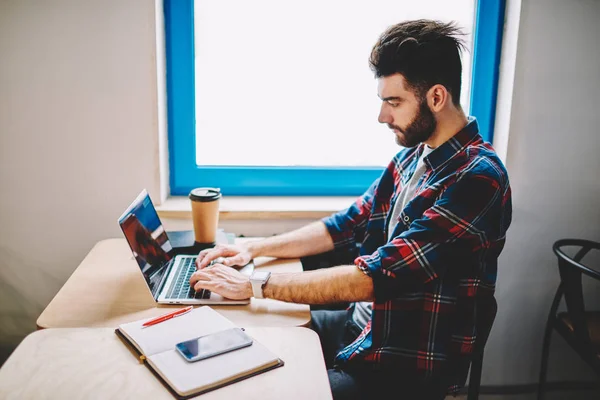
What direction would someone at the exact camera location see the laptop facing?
facing to the right of the viewer

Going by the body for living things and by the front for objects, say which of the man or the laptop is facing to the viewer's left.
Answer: the man

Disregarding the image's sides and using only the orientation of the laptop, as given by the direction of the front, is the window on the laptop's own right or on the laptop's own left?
on the laptop's own left

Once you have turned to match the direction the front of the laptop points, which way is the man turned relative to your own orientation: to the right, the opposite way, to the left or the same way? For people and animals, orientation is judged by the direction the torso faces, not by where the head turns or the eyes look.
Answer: the opposite way

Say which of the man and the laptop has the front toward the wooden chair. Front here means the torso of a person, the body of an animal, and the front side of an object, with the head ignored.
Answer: the laptop

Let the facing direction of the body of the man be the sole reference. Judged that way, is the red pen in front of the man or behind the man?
in front

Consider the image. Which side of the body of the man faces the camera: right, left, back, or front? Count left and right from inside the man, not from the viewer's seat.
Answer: left

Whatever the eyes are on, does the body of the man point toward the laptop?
yes

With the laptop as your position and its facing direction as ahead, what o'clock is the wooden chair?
The wooden chair is roughly at 12 o'clock from the laptop.

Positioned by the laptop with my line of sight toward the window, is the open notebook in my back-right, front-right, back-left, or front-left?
back-right

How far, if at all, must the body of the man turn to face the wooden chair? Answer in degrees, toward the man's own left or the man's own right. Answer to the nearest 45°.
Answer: approximately 135° to the man's own right

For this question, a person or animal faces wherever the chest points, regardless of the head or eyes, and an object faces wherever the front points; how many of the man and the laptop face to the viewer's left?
1

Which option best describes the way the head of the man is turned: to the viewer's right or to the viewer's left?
to the viewer's left
